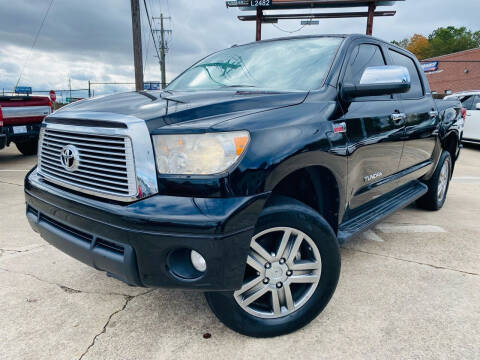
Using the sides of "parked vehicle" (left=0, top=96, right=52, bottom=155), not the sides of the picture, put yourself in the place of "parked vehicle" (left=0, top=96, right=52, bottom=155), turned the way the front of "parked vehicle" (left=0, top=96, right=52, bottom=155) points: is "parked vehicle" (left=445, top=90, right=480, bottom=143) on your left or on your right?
on your right

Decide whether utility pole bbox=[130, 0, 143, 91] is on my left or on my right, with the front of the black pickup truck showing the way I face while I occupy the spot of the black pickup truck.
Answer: on my right

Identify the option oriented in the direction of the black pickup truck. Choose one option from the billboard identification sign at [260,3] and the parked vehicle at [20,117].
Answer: the billboard identification sign

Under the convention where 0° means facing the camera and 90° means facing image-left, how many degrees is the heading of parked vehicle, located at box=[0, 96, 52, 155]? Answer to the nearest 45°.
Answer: approximately 180°

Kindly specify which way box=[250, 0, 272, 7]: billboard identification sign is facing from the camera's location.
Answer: facing the viewer

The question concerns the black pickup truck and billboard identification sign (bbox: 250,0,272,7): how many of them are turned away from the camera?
0

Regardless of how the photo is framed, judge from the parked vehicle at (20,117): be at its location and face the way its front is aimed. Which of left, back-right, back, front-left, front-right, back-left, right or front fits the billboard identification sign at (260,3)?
front-right

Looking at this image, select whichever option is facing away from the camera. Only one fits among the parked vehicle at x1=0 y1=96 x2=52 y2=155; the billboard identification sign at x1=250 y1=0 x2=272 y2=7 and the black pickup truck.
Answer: the parked vehicle

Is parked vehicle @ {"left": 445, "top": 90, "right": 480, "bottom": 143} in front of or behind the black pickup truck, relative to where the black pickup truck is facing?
behind

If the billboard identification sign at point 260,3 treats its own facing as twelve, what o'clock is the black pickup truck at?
The black pickup truck is roughly at 12 o'clock from the billboard identification sign.

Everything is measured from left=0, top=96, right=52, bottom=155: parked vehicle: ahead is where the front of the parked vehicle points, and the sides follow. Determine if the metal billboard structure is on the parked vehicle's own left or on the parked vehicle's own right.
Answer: on the parked vehicle's own right

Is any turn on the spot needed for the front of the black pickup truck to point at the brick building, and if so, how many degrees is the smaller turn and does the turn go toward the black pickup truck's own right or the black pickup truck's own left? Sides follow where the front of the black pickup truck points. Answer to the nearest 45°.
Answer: approximately 180°

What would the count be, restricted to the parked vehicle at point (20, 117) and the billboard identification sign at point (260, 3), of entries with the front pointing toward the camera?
1
